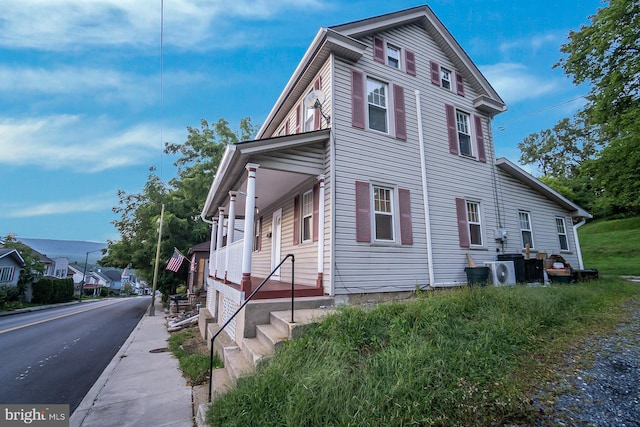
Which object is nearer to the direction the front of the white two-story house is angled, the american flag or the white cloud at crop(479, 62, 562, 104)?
the american flag

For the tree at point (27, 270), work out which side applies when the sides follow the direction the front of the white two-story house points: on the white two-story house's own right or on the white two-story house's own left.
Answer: on the white two-story house's own right

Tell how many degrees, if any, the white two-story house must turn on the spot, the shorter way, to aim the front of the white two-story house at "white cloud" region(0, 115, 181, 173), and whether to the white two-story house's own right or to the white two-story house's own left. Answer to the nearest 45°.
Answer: approximately 45° to the white two-story house's own right

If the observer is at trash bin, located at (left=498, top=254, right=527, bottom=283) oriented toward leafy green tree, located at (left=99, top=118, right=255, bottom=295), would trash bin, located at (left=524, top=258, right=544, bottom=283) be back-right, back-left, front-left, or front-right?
back-right

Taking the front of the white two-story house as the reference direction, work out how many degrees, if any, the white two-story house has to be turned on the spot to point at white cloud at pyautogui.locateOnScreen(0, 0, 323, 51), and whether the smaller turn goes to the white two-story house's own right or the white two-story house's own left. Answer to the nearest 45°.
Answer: approximately 45° to the white two-story house's own right

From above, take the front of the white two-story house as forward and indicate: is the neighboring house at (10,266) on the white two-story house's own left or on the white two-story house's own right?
on the white two-story house's own right

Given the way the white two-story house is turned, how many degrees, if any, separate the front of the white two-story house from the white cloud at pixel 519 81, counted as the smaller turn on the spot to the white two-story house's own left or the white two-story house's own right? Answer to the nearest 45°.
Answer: approximately 180°

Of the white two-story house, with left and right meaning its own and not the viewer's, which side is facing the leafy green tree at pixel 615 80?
back

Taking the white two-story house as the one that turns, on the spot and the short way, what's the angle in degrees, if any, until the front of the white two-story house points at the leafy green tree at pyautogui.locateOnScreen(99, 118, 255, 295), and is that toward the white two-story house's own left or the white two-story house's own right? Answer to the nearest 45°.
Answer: approximately 90° to the white two-story house's own right

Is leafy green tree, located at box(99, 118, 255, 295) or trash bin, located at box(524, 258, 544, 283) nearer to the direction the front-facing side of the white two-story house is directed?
the leafy green tree

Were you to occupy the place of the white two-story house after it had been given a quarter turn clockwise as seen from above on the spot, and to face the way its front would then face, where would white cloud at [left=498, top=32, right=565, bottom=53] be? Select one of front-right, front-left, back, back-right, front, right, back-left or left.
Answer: right
